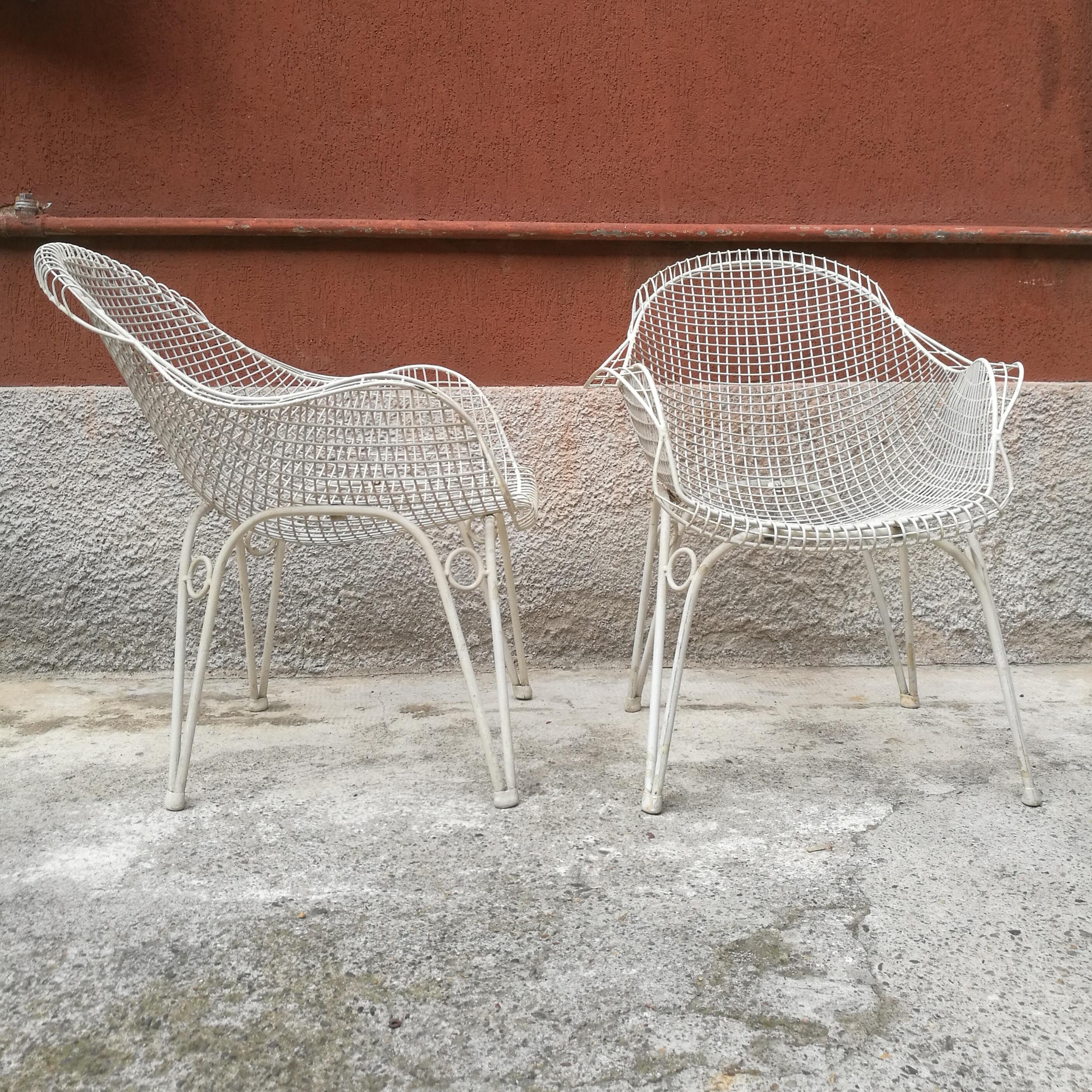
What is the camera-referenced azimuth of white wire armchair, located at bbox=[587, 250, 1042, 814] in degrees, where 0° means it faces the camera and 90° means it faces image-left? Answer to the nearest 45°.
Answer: approximately 0°

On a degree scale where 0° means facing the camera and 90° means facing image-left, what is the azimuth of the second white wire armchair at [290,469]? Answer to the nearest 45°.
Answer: approximately 270°

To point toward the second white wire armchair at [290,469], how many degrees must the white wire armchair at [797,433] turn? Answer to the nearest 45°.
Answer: approximately 45° to its right

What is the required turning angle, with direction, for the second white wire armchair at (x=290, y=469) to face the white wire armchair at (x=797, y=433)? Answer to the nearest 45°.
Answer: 0° — it already faces it

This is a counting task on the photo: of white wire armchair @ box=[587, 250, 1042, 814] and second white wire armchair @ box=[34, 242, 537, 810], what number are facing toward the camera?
1

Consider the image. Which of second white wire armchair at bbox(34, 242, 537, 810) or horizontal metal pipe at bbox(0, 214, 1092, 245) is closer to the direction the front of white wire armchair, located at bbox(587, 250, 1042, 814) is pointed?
the second white wire armchair

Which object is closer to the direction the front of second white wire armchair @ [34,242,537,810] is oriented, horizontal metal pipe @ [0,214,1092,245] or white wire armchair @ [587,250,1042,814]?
the white wire armchair
